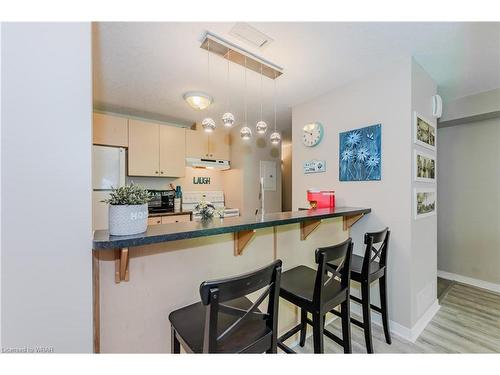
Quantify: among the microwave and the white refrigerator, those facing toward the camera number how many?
2

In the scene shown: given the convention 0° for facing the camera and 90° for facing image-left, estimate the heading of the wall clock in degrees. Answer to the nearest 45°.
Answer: approximately 45°

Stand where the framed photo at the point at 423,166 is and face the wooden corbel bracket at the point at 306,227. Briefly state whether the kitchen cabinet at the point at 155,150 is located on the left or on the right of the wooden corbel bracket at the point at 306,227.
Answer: right

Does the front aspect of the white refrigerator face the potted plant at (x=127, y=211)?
yes

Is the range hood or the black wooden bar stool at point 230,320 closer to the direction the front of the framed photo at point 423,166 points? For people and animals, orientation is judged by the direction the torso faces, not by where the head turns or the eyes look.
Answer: the black wooden bar stool

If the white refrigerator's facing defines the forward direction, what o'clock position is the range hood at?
The range hood is roughly at 9 o'clock from the white refrigerator.

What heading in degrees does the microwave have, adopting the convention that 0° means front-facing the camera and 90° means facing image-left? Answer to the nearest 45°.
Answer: approximately 0°

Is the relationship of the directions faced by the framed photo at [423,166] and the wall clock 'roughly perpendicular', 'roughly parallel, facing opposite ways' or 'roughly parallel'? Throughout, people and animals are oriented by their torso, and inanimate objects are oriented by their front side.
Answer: roughly perpendicular
